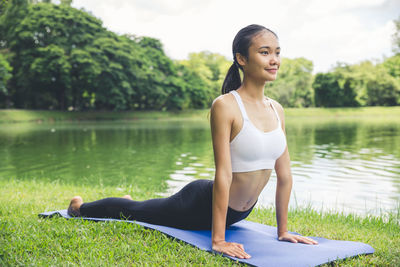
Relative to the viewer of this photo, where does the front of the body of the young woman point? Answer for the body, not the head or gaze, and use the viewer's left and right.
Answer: facing the viewer and to the right of the viewer

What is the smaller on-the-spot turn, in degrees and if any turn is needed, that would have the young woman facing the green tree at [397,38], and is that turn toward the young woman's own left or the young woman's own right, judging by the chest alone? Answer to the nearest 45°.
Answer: approximately 90° to the young woman's own left
